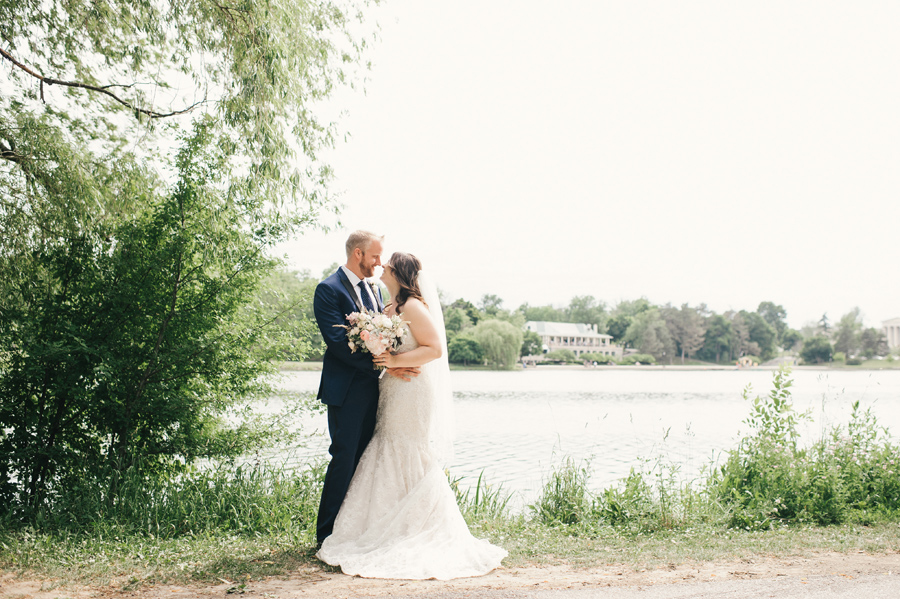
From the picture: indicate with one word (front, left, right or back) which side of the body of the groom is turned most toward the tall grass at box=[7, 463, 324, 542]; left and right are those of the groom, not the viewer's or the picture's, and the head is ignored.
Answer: back

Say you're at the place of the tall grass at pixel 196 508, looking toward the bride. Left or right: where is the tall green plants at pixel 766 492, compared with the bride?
left

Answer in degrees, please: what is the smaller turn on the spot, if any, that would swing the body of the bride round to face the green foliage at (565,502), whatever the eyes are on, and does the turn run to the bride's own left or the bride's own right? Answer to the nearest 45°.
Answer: approximately 135° to the bride's own right

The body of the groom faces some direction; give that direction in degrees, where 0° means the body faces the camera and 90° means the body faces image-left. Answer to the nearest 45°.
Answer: approximately 315°

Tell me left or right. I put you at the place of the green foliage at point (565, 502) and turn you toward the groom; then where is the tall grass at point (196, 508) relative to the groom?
right

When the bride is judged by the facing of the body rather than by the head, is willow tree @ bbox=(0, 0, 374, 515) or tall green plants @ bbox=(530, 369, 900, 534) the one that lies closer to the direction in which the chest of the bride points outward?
the willow tree

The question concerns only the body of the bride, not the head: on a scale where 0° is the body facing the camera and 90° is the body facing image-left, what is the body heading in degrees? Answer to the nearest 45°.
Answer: approximately 90°

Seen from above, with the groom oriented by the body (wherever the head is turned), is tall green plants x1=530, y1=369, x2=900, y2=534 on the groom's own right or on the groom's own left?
on the groom's own left

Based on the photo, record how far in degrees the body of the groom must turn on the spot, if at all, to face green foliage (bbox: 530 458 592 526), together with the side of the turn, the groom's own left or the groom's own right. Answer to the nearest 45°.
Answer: approximately 90° to the groom's own left

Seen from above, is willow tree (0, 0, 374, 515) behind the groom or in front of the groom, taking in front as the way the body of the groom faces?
behind
